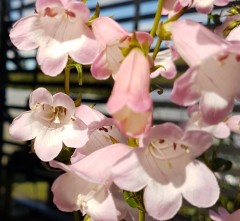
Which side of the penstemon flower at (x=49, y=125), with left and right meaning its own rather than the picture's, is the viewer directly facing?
front

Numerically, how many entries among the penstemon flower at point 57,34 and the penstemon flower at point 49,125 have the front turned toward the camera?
2

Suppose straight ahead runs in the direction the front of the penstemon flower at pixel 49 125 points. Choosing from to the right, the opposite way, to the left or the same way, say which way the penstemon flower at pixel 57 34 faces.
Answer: the same way

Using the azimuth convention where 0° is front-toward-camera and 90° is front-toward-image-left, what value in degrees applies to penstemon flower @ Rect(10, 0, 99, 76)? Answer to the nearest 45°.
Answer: approximately 0°
